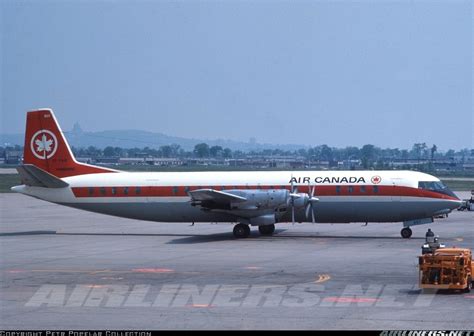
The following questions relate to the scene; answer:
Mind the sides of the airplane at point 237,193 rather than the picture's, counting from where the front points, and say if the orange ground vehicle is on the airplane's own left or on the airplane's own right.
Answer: on the airplane's own right

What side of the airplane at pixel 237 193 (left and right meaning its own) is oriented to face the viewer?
right
